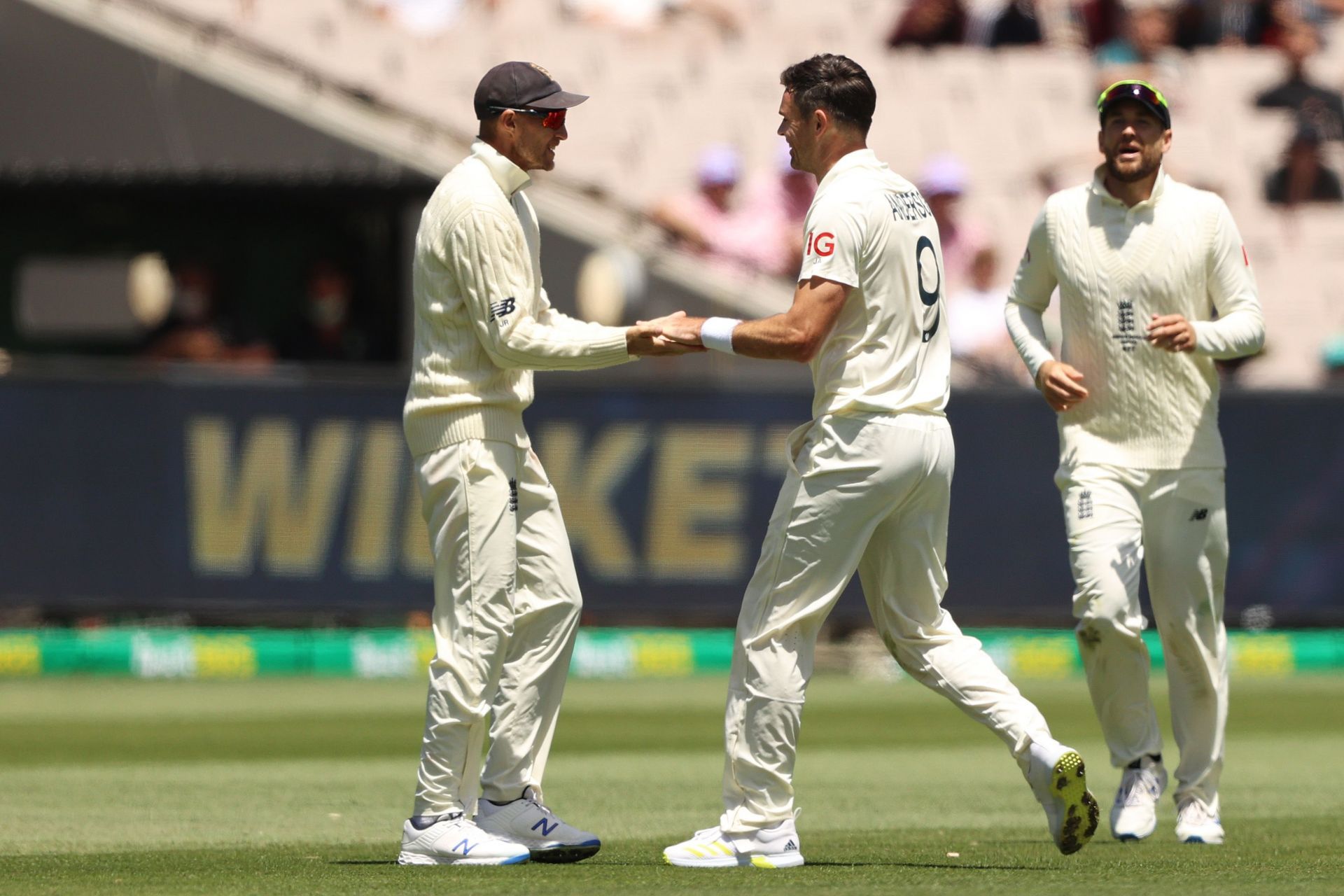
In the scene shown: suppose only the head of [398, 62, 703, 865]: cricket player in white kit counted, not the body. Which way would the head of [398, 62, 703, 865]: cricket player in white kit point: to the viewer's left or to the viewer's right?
to the viewer's right

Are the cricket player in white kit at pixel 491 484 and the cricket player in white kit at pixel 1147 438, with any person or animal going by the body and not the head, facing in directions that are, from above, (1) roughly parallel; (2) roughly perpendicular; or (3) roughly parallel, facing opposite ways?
roughly perpendicular

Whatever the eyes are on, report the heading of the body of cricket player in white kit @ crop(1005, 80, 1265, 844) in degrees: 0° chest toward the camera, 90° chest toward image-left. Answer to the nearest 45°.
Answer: approximately 0°

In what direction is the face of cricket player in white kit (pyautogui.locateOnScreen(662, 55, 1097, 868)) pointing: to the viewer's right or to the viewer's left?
to the viewer's left

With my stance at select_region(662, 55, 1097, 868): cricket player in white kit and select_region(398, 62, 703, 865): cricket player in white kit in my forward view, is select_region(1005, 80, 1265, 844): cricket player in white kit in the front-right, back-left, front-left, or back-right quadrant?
back-right

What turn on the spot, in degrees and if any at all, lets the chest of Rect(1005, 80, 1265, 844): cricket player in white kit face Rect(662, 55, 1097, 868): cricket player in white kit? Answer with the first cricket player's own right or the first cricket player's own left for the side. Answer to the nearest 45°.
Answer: approximately 45° to the first cricket player's own right

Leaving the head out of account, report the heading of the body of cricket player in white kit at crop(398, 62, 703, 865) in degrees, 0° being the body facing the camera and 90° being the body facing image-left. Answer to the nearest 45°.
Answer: approximately 270°

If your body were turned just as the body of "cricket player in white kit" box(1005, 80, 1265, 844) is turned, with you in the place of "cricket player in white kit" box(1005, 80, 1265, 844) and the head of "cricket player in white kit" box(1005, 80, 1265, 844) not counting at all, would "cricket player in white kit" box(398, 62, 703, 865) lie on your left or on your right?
on your right

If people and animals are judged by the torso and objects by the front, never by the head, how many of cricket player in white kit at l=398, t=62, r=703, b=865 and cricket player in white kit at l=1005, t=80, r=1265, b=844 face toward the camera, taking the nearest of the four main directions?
1
